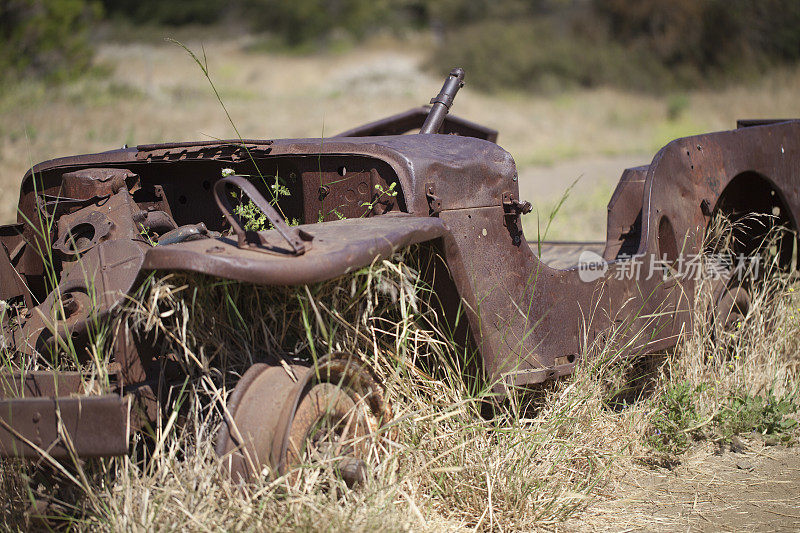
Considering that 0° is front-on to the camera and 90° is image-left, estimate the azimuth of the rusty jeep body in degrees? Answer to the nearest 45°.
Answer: approximately 45°
